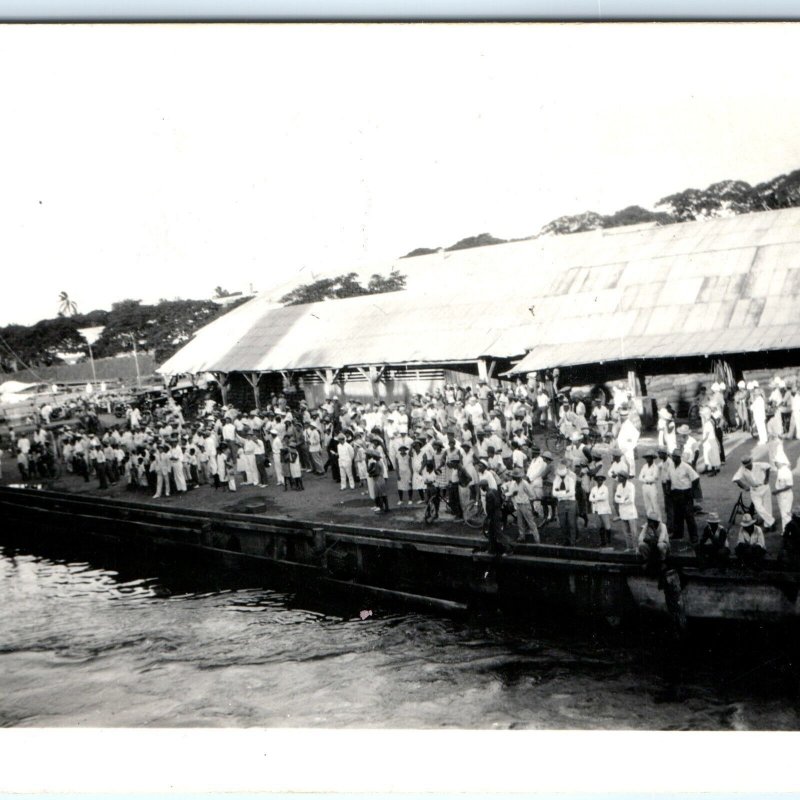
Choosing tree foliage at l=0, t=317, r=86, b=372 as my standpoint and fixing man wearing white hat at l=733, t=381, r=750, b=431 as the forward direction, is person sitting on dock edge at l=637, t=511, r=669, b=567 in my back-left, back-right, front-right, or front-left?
front-right

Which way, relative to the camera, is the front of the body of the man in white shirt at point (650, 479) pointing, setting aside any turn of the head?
toward the camera

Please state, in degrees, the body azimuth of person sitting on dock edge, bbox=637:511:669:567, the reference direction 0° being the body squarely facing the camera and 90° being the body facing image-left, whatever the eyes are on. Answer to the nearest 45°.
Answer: approximately 0°

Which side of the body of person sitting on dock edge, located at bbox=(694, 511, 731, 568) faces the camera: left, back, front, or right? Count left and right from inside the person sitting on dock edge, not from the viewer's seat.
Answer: front

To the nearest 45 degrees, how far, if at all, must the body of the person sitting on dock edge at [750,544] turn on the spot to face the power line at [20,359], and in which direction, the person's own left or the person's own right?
approximately 90° to the person's own right

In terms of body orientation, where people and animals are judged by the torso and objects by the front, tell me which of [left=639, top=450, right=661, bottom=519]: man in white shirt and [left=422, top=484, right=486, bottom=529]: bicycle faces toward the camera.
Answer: the man in white shirt

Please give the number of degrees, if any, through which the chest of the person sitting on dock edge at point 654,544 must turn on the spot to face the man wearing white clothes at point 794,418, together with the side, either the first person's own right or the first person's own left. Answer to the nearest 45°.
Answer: approximately 135° to the first person's own left

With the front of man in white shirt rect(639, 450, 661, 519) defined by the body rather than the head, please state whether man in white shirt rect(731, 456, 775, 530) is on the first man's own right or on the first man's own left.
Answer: on the first man's own left
